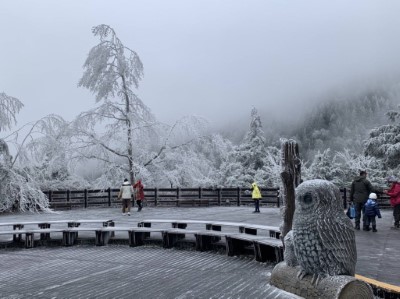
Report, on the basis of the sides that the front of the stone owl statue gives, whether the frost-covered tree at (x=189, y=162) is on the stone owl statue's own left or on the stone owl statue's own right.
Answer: on the stone owl statue's own right

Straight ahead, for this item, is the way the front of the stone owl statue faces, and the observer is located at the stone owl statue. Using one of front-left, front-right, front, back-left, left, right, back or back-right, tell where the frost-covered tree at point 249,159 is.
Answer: back-right

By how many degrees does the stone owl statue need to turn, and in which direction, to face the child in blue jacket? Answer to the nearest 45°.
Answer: approximately 135° to its right

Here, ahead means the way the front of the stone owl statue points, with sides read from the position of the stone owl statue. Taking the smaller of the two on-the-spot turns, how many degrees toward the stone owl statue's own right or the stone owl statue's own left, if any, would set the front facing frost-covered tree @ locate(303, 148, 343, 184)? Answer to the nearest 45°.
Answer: approximately 135° to the stone owl statue's own right

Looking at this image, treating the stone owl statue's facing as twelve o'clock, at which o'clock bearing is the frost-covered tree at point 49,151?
The frost-covered tree is roughly at 3 o'clock from the stone owl statue.

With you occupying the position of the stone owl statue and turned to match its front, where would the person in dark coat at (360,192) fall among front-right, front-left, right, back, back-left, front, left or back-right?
back-right

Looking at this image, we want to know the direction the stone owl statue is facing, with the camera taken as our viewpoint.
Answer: facing the viewer and to the left of the viewer

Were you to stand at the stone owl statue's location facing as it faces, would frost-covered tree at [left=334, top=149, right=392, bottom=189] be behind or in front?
behind

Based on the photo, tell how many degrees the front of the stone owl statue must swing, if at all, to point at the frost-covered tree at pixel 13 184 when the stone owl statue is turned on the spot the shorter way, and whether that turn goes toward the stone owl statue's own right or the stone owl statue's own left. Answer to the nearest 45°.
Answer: approximately 90° to the stone owl statue's own right
